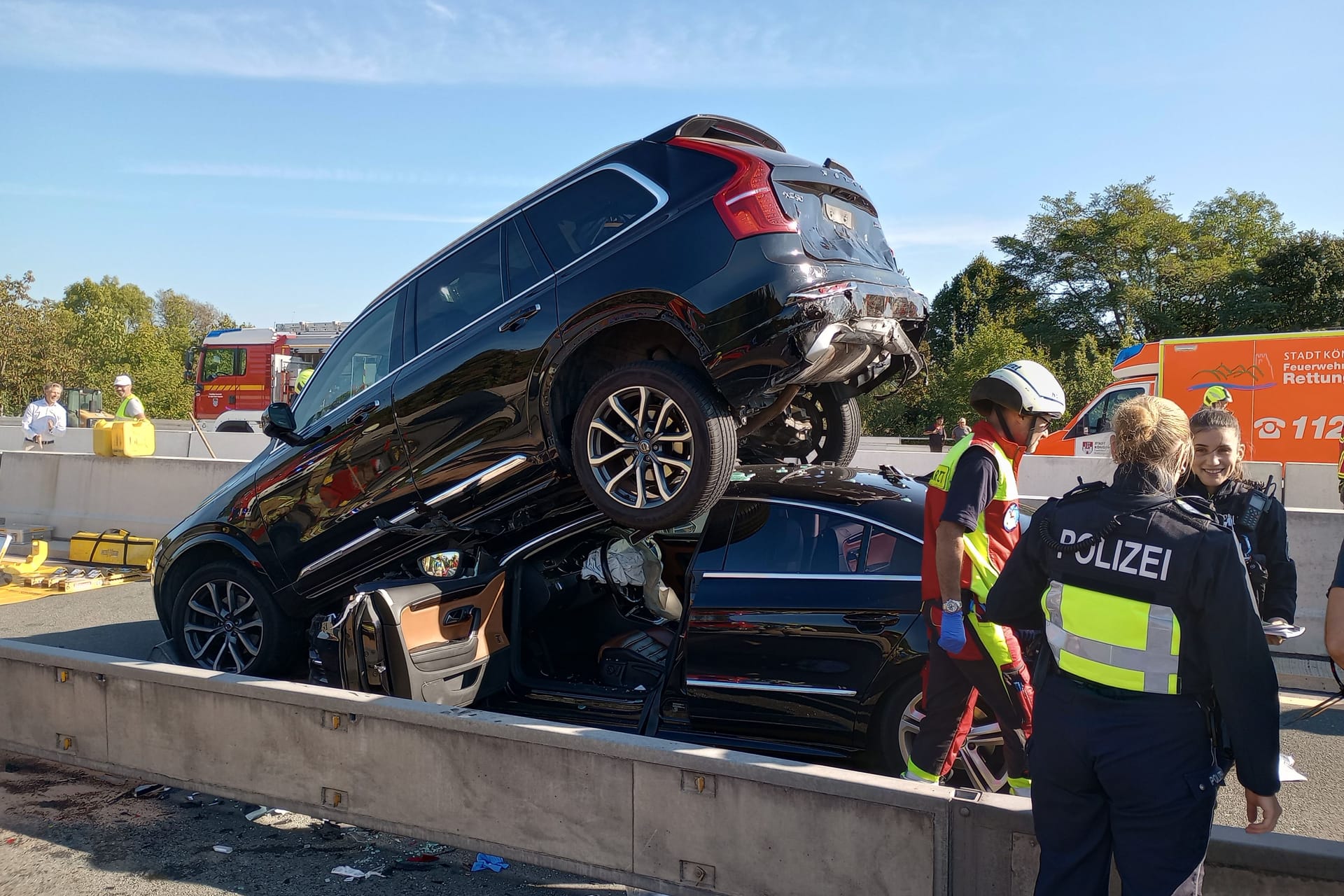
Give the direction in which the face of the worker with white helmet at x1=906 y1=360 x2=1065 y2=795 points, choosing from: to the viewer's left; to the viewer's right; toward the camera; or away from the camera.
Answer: to the viewer's right

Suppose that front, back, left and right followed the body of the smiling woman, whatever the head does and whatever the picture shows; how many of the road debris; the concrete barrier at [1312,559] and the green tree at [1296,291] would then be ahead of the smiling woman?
1

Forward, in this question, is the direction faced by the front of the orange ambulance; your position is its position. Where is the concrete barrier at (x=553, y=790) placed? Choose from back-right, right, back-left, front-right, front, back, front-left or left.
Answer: left

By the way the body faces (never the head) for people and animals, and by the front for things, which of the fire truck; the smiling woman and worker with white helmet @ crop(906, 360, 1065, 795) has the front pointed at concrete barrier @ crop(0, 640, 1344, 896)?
the smiling woman

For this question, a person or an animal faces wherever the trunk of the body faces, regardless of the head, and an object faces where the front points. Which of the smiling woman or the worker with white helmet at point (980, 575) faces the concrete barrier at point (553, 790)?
the smiling woman

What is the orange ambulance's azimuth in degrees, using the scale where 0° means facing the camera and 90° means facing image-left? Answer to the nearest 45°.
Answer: approximately 90°

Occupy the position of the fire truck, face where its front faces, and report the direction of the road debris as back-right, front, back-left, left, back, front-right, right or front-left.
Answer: left

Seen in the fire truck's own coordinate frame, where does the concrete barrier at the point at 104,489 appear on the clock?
The concrete barrier is roughly at 9 o'clock from the fire truck.

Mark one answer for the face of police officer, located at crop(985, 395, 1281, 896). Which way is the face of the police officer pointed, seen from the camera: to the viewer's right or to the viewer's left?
to the viewer's right

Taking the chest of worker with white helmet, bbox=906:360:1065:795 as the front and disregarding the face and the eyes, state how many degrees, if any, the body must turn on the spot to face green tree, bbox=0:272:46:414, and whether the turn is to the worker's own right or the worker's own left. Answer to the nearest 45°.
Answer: approximately 135° to the worker's own left

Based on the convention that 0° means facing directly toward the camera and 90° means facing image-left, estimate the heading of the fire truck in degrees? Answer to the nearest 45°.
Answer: approximately 90°

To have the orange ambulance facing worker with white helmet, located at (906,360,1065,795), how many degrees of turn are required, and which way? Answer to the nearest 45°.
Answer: approximately 90° to its left

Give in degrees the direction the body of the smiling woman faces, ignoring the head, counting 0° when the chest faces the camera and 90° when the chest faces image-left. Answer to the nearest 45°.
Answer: approximately 45°

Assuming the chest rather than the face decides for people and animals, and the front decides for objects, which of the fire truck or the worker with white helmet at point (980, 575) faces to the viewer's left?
the fire truck

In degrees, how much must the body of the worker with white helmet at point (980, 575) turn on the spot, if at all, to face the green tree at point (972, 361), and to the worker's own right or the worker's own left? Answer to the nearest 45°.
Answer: approximately 90° to the worker's own left
